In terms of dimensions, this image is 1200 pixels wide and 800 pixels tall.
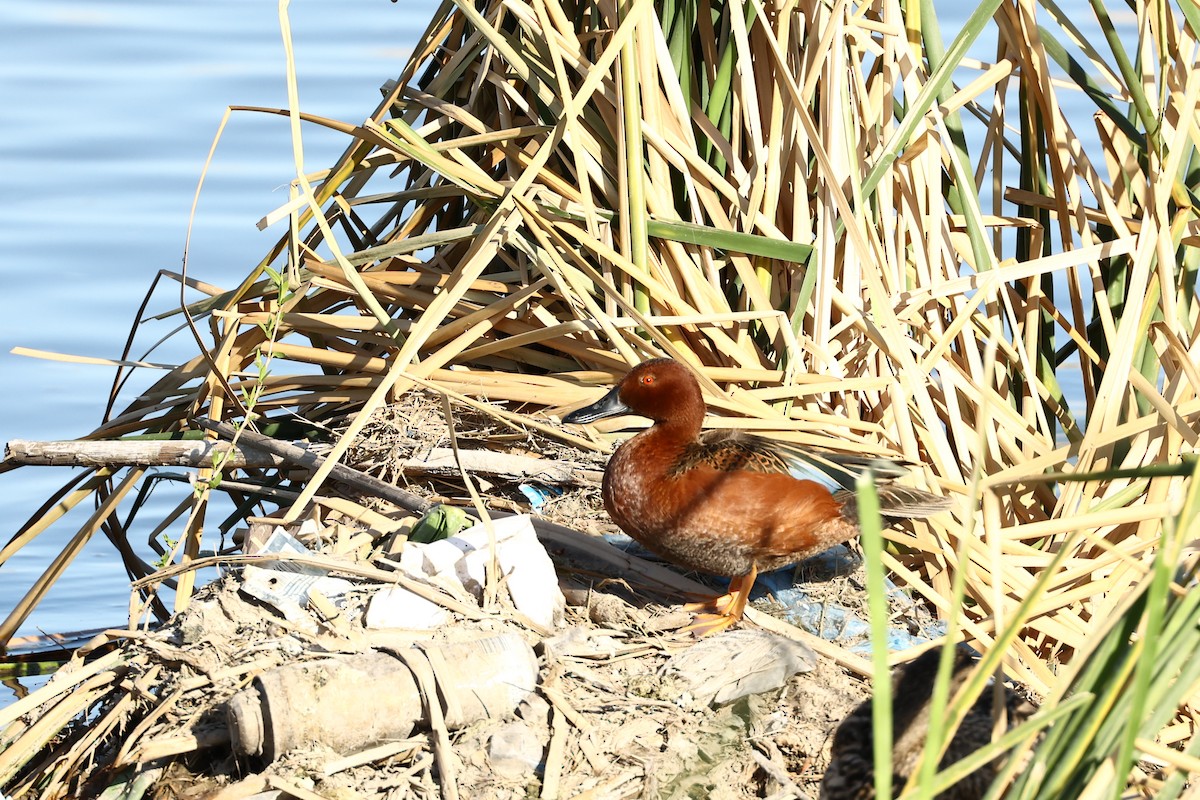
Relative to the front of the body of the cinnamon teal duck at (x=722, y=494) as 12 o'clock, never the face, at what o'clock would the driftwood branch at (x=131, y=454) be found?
The driftwood branch is roughly at 12 o'clock from the cinnamon teal duck.

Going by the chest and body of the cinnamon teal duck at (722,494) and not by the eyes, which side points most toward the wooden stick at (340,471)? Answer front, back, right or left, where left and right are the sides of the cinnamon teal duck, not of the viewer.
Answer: front

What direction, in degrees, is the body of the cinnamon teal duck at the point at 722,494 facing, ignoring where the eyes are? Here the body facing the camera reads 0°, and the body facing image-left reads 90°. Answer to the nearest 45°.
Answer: approximately 90°

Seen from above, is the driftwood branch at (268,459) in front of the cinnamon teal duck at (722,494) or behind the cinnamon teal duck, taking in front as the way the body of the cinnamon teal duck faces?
in front
